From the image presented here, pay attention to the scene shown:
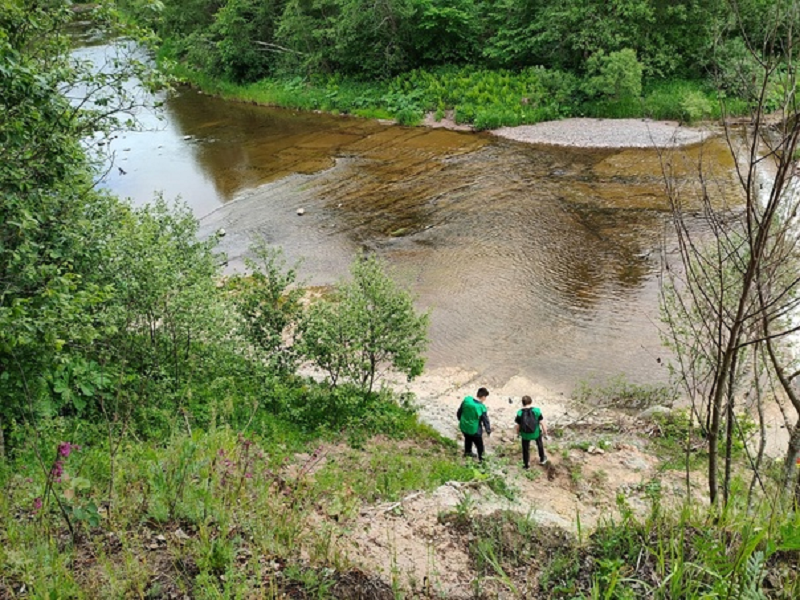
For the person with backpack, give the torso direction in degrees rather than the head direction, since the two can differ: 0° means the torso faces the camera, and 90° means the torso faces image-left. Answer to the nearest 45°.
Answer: approximately 180°

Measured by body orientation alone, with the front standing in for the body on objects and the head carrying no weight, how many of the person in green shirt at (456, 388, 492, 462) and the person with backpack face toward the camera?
0

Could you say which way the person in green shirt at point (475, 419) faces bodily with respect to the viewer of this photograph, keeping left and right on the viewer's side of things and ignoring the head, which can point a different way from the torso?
facing away from the viewer and to the right of the viewer

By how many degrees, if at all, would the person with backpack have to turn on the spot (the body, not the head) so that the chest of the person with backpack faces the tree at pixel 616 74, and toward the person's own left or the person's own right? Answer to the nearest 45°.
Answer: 0° — they already face it

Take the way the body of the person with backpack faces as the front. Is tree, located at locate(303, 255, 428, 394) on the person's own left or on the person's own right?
on the person's own left

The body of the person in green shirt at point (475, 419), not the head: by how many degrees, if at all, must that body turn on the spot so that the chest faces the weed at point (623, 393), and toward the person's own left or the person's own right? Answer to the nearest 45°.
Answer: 0° — they already face it

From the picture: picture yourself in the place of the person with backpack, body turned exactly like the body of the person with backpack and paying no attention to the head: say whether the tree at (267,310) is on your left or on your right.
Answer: on your left
